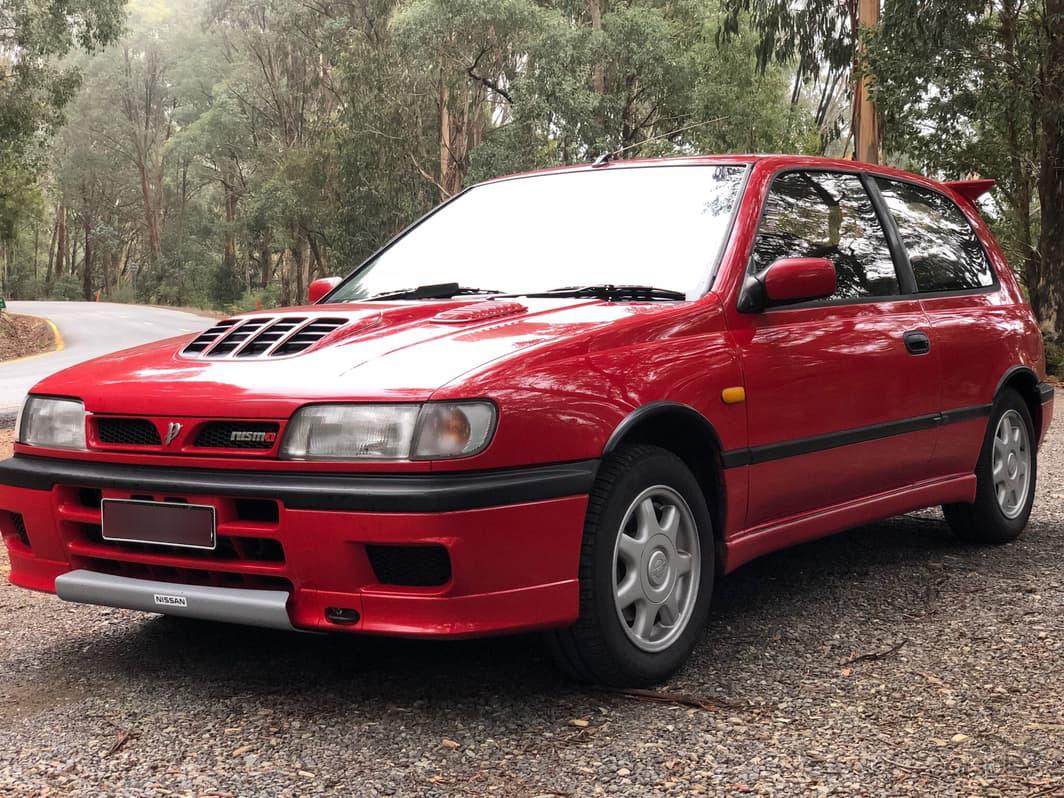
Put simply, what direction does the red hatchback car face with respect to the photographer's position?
facing the viewer and to the left of the viewer

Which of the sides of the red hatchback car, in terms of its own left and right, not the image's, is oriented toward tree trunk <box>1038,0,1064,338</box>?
back

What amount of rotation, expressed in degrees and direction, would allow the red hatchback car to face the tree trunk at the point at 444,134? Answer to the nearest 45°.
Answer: approximately 135° to its right

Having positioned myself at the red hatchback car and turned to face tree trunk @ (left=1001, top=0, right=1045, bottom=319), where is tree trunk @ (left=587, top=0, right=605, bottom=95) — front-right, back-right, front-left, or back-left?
front-left

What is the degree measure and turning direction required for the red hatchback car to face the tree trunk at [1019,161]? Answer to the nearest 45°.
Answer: approximately 180°

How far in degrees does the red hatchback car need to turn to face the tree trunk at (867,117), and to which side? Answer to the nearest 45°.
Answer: approximately 135° to its right

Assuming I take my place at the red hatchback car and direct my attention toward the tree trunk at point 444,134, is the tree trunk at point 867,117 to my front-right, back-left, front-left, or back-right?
front-right

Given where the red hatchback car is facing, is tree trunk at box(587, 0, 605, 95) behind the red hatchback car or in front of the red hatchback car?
behind
